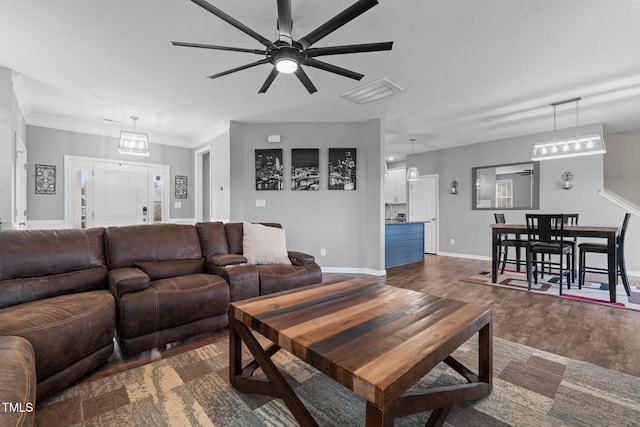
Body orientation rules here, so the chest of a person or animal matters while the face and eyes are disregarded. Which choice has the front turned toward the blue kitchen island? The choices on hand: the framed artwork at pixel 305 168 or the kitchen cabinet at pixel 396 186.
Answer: the kitchen cabinet

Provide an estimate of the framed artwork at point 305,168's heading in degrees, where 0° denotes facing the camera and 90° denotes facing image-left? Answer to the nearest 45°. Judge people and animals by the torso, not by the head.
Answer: approximately 0°

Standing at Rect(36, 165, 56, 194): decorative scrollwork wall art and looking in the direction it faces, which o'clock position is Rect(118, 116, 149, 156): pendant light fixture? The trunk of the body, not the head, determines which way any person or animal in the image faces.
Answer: The pendant light fixture is roughly at 11 o'clock from the decorative scrollwork wall art.

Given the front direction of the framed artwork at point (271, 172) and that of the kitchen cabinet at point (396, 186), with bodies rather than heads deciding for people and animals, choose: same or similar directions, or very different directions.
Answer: same or similar directions

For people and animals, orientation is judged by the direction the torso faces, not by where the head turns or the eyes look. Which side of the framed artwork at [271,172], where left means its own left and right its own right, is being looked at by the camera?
front

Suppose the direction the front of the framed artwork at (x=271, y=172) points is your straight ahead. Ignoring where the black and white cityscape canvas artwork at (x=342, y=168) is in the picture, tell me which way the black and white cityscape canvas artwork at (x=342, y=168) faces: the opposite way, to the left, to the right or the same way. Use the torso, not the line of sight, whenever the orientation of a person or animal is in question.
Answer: the same way

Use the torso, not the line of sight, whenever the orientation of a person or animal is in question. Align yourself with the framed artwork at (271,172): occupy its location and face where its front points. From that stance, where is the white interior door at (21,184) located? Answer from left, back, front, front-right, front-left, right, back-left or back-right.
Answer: right

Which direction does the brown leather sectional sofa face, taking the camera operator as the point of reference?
facing the viewer and to the right of the viewer

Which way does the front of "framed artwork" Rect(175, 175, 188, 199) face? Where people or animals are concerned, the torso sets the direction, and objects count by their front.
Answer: toward the camera

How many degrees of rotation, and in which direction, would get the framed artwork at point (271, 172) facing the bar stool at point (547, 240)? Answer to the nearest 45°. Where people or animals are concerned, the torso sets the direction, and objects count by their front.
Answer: approximately 45° to its left

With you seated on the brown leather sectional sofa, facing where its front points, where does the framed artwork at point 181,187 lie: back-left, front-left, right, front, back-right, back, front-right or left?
back-left

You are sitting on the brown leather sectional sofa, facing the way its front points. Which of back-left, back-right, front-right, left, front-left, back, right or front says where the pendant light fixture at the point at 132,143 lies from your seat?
back-left

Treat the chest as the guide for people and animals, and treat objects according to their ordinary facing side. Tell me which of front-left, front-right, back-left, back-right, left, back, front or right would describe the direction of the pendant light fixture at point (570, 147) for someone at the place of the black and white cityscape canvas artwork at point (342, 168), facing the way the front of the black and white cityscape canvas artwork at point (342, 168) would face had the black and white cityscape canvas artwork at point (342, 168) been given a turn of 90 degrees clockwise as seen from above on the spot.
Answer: back

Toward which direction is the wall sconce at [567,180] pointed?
toward the camera
